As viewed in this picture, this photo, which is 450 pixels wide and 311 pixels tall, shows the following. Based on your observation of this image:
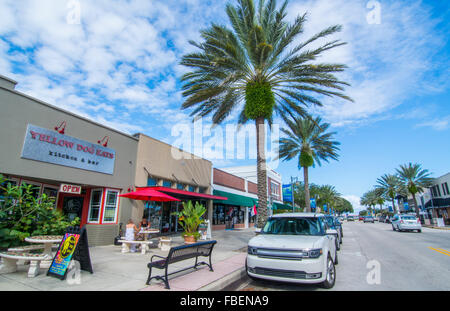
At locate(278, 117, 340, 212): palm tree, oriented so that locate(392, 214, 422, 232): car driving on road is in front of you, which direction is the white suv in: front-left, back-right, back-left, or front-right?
back-right

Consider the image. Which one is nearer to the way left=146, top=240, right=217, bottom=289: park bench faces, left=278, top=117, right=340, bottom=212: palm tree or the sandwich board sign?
the sandwich board sign

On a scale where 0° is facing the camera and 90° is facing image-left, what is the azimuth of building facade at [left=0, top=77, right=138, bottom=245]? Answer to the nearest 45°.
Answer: approximately 315°

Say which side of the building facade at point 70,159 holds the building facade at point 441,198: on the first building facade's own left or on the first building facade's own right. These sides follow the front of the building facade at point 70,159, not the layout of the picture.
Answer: on the first building facade's own left

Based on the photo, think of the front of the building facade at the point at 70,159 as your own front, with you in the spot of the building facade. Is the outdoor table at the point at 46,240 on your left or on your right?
on your right

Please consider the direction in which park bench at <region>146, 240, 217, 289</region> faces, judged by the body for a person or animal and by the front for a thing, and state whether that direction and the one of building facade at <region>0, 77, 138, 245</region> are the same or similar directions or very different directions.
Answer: very different directions
